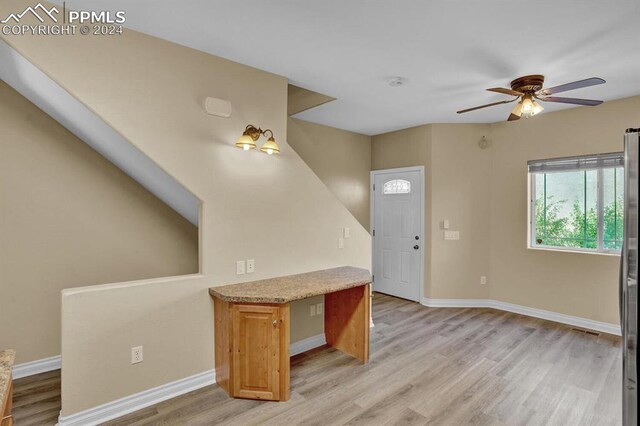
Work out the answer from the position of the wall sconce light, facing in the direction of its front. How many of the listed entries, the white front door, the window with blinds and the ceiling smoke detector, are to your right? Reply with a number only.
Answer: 0

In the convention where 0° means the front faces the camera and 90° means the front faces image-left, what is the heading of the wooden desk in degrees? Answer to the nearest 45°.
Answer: approximately 315°

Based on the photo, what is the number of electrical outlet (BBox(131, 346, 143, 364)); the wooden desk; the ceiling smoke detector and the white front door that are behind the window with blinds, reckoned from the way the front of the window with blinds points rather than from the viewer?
0

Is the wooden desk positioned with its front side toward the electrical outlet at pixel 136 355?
no

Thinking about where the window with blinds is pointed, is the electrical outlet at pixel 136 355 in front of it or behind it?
in front

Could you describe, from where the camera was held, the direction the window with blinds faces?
facing the viewer and to the left of the viewer

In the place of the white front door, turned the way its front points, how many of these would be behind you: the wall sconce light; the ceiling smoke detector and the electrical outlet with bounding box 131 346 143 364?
0

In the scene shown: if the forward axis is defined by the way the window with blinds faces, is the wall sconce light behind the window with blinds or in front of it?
in front

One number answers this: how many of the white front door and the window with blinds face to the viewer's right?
0

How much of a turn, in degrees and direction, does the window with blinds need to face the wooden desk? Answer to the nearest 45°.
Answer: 0° — it already faces it
